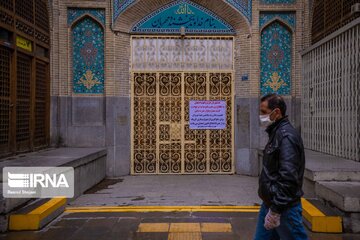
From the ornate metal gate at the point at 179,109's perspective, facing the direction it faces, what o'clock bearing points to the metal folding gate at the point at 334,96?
The metal folding gate is roughly at 10 o'clock from the ornate metal gate.

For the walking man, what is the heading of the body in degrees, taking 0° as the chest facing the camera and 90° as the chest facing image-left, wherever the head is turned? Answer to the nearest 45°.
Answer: approximately 90°

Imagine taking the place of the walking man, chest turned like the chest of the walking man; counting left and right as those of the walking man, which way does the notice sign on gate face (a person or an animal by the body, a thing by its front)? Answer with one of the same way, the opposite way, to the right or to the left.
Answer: to the left

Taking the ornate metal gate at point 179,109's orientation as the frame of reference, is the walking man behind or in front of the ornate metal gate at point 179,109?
in front

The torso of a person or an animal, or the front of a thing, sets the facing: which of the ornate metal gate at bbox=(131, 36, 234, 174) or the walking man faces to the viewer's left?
the walking man

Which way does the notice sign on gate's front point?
toward the camera

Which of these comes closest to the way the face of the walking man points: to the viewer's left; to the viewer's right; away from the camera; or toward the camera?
to the viewer's left

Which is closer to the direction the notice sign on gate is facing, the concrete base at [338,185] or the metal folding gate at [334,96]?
the concrete base

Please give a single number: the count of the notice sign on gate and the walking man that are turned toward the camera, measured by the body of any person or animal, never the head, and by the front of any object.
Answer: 1

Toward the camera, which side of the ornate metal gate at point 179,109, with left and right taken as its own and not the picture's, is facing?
front
